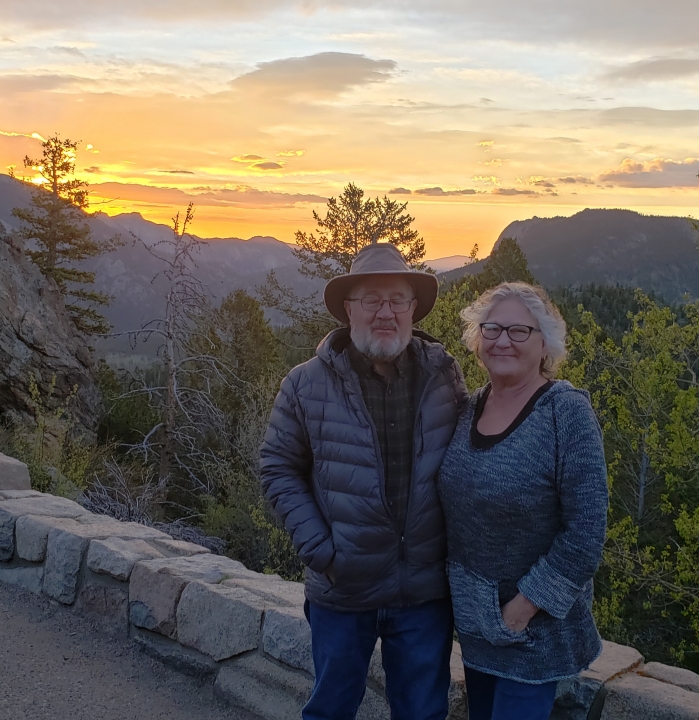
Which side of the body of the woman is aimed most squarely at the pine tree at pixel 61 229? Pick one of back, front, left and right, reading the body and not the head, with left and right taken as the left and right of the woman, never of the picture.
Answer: right

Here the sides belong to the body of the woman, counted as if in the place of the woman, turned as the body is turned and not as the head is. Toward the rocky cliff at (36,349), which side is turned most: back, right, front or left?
right

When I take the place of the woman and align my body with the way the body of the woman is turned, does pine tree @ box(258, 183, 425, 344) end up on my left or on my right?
on my right
